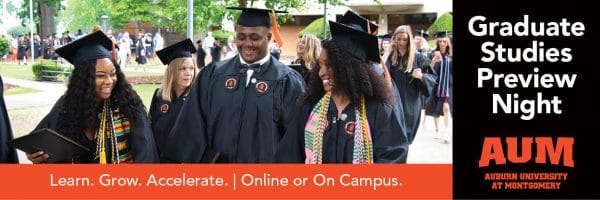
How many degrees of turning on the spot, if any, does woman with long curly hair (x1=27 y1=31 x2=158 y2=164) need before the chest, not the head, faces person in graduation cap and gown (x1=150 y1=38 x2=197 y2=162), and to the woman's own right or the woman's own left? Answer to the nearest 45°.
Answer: approximately 90° to the woman's own left

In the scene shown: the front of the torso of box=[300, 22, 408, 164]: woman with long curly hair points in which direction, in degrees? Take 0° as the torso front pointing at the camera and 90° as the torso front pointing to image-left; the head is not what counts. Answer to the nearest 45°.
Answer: approximately 45°

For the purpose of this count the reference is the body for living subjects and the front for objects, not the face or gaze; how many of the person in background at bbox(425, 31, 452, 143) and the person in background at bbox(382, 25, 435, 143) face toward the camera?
2

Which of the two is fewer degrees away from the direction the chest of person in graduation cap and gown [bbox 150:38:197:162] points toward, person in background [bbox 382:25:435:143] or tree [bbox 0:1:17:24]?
the person in background

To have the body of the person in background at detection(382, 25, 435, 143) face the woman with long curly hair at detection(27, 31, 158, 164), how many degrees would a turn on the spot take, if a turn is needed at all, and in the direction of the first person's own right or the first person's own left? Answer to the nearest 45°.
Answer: approximately 45° to the first person's own right

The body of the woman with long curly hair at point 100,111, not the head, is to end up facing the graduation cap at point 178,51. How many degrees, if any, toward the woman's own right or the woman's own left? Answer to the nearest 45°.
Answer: approximately 90° to the woman's own left

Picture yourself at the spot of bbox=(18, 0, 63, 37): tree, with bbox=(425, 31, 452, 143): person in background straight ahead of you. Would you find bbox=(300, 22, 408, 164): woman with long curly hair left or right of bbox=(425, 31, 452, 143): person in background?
right
